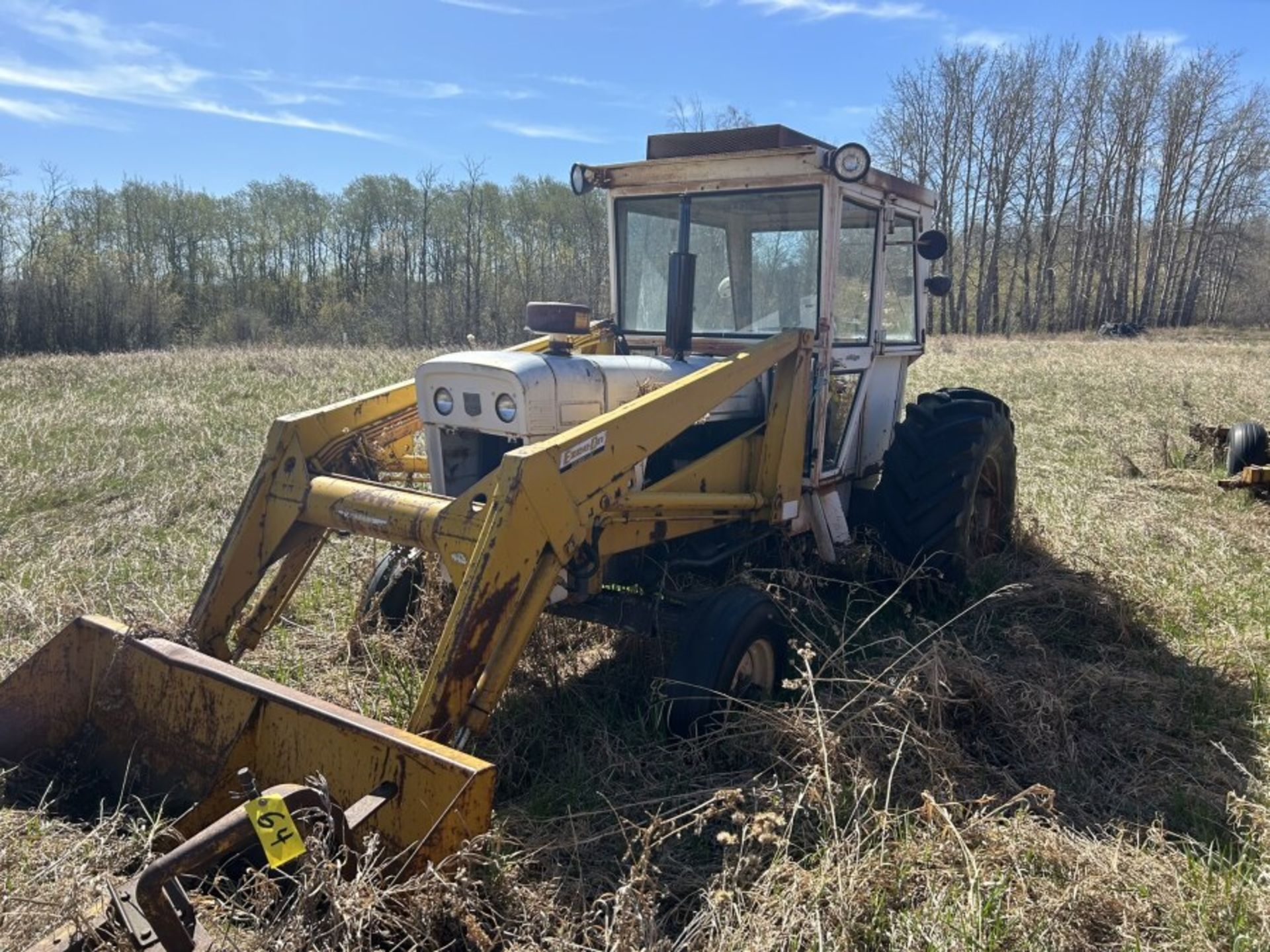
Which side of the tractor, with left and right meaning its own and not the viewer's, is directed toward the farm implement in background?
back

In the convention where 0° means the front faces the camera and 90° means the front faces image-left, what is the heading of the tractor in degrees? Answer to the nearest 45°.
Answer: approximately 45°
